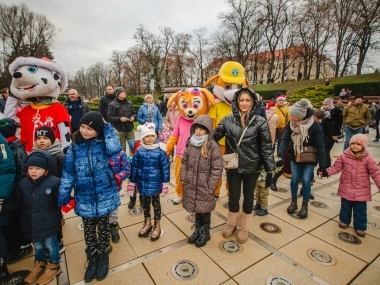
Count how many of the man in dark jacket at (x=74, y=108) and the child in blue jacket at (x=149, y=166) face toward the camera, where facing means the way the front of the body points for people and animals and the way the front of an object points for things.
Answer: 2

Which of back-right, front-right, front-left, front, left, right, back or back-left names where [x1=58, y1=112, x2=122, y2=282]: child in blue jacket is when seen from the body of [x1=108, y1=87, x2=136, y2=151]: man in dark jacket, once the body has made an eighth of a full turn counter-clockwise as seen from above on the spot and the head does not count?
right

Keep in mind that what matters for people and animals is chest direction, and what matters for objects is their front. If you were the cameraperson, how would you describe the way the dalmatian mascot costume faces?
facing the viewer and to the left of the viewer

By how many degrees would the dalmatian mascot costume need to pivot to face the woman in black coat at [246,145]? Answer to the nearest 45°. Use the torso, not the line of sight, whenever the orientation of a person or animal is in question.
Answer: approximately 90° to its left

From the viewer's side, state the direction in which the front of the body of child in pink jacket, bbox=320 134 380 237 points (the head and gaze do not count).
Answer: toward the camera

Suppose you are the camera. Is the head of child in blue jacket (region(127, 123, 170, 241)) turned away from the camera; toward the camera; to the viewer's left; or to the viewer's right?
toward the camera

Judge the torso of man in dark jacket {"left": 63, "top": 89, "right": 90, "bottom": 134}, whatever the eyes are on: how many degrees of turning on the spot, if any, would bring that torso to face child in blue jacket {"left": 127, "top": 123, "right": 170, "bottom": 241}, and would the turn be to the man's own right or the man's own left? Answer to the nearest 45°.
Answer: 0° — they already face them

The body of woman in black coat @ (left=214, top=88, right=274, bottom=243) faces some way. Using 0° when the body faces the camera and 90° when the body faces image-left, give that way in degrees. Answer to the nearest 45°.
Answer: approximately 0°

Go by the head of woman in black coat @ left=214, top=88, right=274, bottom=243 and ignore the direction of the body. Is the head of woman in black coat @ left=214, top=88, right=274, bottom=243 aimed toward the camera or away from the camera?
toward the camera

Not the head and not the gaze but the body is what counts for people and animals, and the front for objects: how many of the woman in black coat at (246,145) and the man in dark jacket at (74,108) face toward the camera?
2

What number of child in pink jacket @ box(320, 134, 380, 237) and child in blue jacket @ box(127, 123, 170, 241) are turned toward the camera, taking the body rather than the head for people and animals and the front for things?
2

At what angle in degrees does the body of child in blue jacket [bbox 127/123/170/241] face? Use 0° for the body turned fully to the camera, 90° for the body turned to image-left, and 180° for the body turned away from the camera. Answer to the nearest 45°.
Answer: approximately 0°

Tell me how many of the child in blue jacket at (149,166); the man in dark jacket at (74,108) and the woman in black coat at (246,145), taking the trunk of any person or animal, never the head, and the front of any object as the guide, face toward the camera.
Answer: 3

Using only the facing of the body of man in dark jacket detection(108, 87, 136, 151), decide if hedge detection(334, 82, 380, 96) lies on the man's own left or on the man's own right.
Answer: on the man's own left

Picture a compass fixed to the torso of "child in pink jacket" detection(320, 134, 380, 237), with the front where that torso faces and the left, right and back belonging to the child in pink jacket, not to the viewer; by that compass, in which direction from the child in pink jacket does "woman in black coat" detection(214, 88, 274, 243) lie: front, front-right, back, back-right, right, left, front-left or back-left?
front-right
